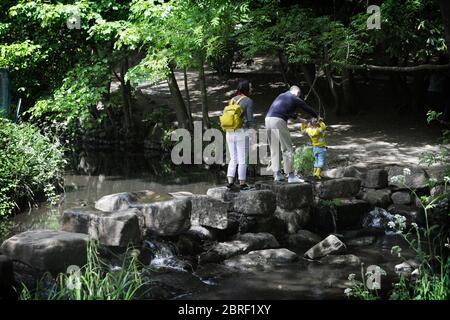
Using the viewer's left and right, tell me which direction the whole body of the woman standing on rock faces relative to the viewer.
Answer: facing away from the viewer and to the right of the viewer

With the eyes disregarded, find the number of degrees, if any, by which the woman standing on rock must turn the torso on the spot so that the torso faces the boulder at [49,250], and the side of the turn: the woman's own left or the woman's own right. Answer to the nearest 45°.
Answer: approximately 180°

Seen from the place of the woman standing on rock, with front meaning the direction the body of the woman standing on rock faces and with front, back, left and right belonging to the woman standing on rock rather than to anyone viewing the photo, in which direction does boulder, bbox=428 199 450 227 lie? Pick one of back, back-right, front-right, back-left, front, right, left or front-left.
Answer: front-right

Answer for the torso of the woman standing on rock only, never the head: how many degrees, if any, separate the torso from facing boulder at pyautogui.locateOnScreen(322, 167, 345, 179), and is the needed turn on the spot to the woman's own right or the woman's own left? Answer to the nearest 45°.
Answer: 0° — they already face it

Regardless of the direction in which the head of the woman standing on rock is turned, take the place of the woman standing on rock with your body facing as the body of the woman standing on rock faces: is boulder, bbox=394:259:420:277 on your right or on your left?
on your right
